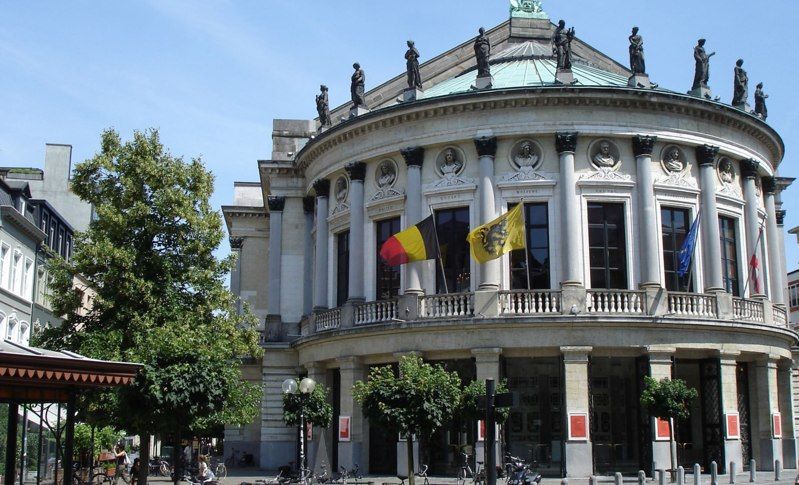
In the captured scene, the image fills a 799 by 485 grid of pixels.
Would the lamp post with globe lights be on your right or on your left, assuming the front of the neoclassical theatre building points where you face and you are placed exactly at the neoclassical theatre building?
on your right

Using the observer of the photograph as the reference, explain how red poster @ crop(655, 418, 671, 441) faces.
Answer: facing the viewer

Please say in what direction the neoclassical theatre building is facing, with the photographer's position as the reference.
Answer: facing the viewer

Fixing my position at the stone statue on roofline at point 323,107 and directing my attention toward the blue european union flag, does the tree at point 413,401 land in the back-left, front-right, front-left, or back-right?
front-right

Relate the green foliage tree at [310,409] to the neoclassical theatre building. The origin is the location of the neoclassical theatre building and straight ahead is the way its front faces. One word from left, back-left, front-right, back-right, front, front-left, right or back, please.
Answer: right

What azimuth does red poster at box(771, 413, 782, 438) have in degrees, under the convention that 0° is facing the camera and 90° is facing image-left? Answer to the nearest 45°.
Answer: approximately 315°

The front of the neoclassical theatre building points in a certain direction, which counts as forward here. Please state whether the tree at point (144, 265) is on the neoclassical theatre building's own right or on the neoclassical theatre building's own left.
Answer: on the neoclassical theatre building's own right

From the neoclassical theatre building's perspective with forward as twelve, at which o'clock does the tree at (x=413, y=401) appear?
The tree is roughly at 1 o'clock from the neoclassical theatre building.

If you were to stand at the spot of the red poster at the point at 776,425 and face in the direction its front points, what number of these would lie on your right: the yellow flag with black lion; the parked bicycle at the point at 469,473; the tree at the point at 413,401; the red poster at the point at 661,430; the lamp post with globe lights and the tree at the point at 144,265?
6

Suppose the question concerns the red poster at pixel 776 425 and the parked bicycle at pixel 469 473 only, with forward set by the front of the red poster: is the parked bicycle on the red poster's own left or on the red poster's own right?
on the red poster's own right
